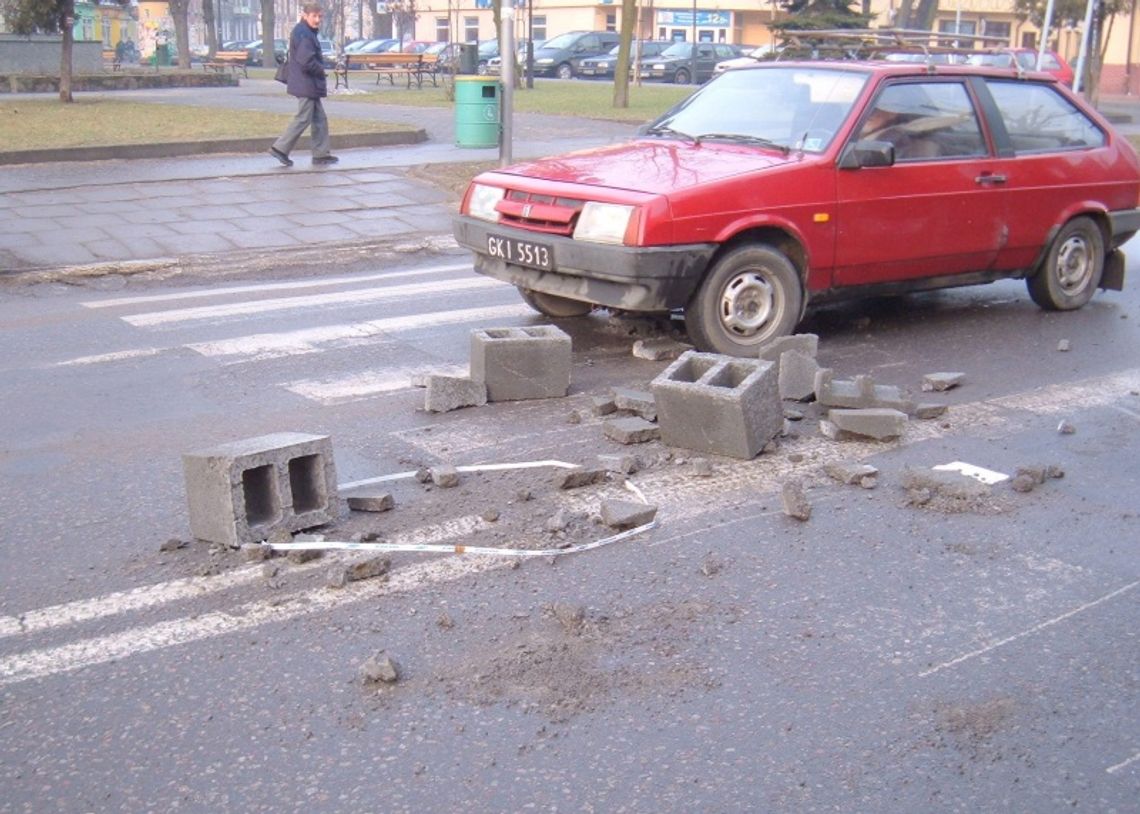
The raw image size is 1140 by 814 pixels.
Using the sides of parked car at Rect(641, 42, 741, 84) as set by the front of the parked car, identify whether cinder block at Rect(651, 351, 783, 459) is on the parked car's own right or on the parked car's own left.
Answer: on the parked car's own left

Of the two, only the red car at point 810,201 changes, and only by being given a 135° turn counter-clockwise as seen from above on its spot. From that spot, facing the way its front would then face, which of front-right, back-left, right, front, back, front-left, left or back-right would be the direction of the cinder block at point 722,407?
right

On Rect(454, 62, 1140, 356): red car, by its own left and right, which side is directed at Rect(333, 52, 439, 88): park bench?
right

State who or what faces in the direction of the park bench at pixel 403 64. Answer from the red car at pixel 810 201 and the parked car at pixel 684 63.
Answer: the parked car

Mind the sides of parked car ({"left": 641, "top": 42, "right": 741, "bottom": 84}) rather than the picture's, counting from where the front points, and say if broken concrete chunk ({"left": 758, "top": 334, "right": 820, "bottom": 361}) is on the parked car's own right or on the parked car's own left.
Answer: on the parked car's own left

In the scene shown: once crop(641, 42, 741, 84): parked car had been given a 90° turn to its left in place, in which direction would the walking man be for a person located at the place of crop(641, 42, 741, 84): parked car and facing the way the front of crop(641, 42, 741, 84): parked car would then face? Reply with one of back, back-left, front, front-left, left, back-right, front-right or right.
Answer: front-right

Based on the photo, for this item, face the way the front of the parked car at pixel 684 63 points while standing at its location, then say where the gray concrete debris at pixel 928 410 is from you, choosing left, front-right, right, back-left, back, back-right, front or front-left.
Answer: front-left
